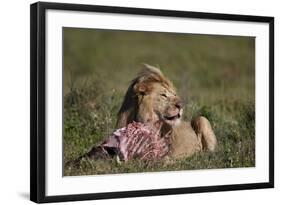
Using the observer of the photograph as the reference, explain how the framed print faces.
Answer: facing the viewer and to the right of the viewer
